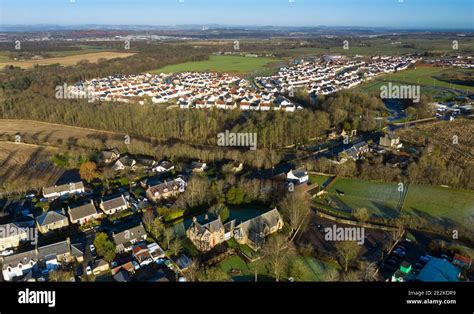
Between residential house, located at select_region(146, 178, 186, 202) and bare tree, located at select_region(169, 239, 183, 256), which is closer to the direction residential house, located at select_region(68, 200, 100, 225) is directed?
the bare tree

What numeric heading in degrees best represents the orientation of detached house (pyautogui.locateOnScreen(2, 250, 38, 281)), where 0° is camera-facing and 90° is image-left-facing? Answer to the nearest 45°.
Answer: approximately 315°

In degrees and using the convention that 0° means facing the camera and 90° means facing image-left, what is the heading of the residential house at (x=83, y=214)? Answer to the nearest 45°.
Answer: approximately 315°
